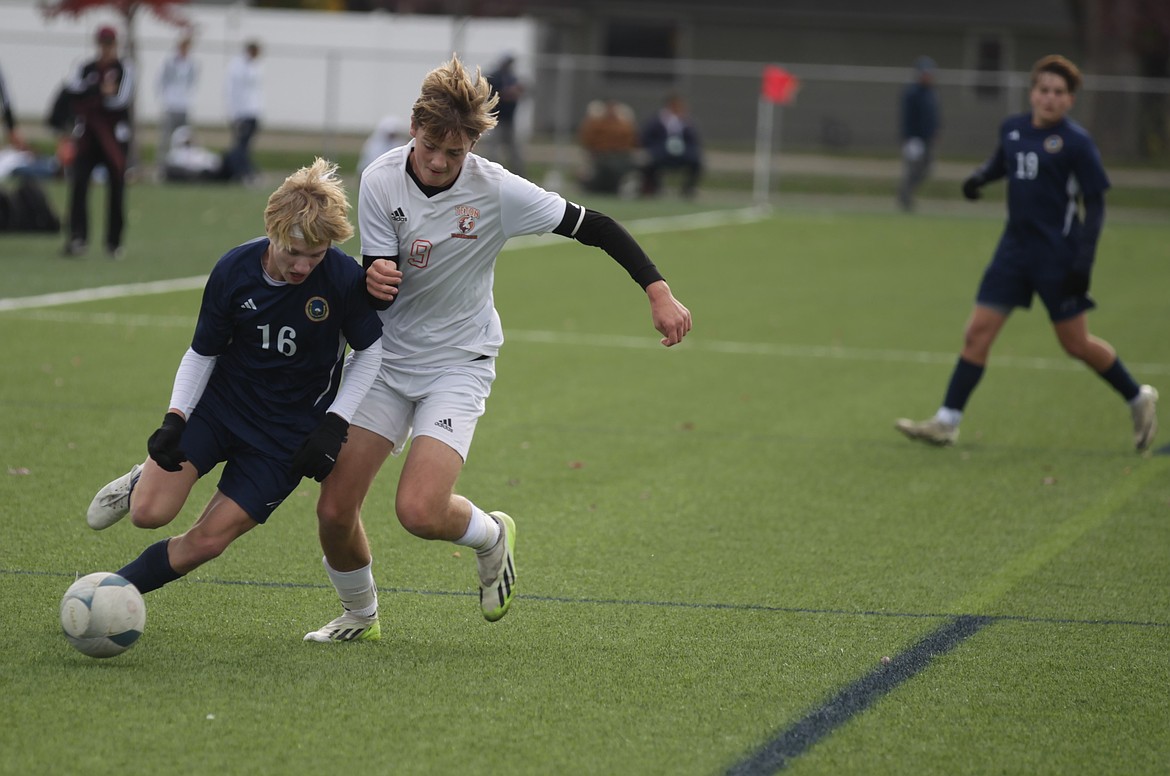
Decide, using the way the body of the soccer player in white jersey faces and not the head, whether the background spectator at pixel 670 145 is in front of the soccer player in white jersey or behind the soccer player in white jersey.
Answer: behind

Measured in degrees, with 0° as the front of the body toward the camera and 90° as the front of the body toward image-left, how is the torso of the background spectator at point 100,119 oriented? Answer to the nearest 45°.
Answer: approximately 0°

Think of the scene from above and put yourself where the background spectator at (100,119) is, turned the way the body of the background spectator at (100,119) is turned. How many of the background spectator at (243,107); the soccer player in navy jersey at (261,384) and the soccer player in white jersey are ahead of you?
2

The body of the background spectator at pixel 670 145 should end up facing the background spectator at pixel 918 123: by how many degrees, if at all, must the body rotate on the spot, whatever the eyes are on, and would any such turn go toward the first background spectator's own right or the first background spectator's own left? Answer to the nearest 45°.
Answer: approximately 90° to the first background spectator's own left

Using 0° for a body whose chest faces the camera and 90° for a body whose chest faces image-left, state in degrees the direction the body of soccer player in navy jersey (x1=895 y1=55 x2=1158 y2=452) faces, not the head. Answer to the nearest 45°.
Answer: approximately 45°

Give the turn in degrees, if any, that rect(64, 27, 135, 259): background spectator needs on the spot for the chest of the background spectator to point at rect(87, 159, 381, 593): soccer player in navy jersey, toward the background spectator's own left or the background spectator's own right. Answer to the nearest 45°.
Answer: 0° — they already face them

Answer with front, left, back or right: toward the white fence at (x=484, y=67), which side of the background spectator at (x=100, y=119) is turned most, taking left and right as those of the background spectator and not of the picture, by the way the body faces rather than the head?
back

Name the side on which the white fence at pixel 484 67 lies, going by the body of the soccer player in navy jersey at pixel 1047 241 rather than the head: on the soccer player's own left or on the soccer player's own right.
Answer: on the soccer player's own right

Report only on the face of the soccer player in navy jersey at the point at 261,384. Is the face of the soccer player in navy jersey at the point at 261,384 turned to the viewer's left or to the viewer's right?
to the viewer's left

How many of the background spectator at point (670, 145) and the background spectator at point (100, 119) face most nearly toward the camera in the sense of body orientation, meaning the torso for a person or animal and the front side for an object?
2
